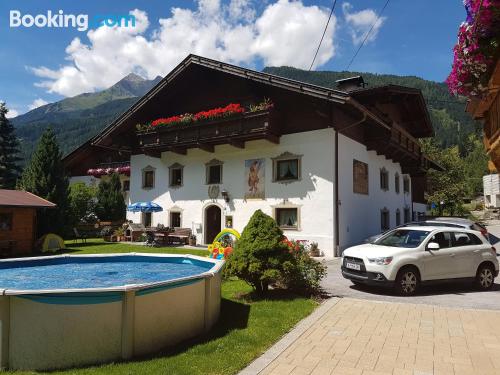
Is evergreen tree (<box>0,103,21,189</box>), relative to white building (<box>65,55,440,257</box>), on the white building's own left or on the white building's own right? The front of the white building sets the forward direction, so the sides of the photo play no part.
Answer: on the white building's own right

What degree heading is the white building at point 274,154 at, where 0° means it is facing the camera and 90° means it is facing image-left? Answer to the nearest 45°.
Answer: approximately 45°

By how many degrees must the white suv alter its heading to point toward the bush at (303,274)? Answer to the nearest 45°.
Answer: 0° — it already faces it

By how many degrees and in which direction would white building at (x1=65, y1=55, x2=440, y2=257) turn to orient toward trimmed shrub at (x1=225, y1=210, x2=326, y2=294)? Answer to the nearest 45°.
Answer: approximately 45° to its left

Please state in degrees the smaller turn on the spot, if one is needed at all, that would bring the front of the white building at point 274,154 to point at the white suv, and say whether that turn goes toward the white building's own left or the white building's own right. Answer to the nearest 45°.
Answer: approximately 45° to the white building's own left

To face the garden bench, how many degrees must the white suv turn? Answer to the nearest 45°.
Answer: approximately 90° to its right

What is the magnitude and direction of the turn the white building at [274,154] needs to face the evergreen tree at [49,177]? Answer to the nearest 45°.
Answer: approximately 45° to its right

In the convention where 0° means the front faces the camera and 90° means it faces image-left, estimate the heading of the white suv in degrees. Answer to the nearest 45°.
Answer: approximately 45°

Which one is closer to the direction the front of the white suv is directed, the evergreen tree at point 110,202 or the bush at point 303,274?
the bush

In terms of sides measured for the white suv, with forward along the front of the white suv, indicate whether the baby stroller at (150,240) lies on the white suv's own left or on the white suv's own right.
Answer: on the white suv's own right

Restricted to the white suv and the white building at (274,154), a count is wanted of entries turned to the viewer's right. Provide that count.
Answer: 0

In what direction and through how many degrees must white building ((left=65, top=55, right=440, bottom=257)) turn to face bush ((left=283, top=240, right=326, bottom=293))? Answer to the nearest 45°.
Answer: approximately 45° to its left
